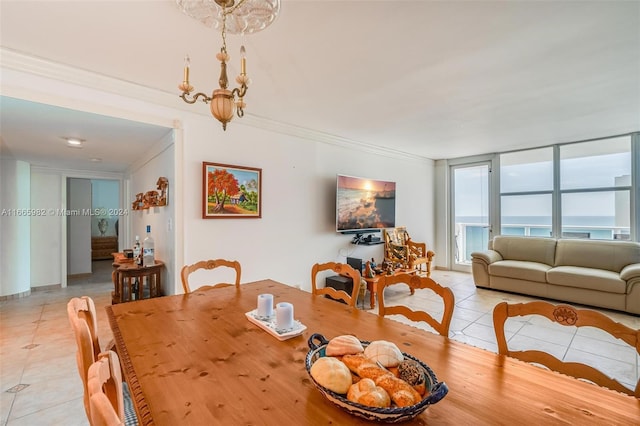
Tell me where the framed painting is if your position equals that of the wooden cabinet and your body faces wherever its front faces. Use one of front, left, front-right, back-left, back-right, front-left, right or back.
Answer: front

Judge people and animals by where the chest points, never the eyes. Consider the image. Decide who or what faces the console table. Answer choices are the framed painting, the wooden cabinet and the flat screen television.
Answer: the wooden cabinet

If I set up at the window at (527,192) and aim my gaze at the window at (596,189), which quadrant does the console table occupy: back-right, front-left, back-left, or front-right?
back-right

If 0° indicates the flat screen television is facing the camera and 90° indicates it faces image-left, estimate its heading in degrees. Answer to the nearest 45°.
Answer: approximately 315°

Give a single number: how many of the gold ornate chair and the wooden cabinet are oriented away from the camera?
0

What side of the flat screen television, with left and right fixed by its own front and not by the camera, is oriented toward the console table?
right

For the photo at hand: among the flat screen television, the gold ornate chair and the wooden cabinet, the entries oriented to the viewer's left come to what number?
0

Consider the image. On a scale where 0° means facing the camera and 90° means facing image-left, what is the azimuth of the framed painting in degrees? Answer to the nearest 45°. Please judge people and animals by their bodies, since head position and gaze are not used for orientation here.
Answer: approximately 315°

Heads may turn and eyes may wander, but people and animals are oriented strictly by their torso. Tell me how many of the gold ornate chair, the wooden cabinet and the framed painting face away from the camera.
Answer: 0

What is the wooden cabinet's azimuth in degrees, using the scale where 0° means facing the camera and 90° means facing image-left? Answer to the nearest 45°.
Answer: approximately 0°

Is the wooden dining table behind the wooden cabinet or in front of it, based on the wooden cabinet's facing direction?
in front

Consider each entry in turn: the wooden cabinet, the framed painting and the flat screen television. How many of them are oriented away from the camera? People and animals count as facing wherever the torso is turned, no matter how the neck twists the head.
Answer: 0

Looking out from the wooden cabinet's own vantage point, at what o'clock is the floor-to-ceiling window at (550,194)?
The floor-to-ceiling window is roughly at 11 o'clock from the wooden cabinet.

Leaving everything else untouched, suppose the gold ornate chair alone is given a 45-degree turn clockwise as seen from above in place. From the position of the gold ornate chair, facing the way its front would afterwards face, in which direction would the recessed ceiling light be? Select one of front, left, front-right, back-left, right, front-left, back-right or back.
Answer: front-right

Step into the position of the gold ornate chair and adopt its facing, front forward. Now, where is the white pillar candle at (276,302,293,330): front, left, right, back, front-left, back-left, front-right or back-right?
front-right

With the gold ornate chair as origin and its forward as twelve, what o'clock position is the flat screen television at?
The flat screen television is roughly at 3 o'clock from the gold ornate chair.

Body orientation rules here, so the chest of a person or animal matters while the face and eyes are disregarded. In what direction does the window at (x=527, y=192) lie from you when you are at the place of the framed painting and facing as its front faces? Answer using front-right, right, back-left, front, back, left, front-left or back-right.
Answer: front-left

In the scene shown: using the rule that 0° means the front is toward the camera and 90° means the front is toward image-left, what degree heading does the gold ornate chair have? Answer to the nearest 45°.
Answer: approximately 315°

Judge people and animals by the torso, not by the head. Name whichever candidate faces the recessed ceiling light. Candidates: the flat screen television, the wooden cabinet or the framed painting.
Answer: the wooden cabinet
